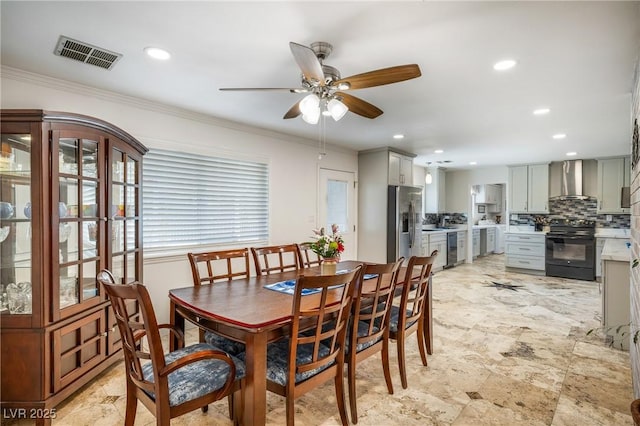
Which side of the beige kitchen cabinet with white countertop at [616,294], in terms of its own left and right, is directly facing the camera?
left

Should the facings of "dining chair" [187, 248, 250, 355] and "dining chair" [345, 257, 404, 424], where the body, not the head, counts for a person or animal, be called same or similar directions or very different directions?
very different directions

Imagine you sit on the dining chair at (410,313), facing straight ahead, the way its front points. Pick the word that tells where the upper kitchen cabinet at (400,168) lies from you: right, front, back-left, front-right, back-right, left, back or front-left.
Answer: front-right

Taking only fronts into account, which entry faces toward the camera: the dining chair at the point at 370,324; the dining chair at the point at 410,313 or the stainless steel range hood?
the stainless steel range hood

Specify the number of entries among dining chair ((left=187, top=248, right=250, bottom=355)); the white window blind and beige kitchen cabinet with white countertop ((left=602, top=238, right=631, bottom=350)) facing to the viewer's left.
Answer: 1

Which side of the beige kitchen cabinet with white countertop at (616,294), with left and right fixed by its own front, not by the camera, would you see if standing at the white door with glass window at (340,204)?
front

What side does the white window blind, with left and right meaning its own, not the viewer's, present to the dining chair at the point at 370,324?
front

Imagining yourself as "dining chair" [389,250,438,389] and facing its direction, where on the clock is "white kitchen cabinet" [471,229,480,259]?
The white kitchen cabinet is roughly at 2 o'clock from the dining chair.

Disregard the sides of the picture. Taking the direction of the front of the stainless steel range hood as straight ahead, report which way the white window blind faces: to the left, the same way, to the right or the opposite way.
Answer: to the left

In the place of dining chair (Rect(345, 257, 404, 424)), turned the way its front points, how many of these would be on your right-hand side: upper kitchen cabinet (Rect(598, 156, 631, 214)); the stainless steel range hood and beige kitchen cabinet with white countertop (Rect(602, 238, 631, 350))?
3

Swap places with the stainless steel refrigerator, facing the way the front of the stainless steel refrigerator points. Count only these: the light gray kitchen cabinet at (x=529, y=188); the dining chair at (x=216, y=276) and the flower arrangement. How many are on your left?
1

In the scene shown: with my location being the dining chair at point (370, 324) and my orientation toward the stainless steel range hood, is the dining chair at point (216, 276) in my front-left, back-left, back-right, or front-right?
back-left

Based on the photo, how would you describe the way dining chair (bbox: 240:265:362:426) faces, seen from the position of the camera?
facing away from the viewer and to the left of the viewer

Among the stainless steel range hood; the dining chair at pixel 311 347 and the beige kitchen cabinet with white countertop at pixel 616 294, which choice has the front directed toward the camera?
the stainless steel range hood

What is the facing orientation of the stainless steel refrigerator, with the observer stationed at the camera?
facing the viewer and to the right of the viewer

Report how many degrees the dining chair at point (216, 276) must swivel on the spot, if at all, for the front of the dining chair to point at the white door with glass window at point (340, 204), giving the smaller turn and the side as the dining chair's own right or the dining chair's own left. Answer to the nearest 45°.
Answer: approximately 90° to the dining chair's own left
